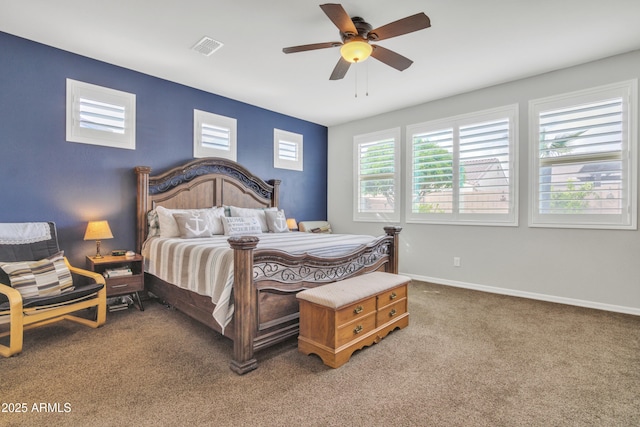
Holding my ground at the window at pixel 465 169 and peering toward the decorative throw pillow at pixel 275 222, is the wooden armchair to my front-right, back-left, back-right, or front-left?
front-left

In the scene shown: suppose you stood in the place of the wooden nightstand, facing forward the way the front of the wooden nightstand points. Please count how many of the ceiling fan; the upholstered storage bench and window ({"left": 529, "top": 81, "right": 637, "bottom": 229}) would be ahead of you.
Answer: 3

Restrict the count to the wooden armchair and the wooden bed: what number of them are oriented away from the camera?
0

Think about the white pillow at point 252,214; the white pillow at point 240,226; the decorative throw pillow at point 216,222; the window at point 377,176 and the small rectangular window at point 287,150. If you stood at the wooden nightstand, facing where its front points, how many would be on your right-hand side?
0

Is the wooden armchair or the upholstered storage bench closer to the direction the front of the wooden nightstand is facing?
the upholstered storage bench

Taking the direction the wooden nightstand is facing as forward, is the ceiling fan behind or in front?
in front

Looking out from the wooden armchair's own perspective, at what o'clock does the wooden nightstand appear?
The wooden nightstand is roughly at 10 o'clock from the wooden armchair.

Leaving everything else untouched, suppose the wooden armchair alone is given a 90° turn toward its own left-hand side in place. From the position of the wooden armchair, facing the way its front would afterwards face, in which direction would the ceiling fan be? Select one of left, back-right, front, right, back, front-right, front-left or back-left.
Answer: right

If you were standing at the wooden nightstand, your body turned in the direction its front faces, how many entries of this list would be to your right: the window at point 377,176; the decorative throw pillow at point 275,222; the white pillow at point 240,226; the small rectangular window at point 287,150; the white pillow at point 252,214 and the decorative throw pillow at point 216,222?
0

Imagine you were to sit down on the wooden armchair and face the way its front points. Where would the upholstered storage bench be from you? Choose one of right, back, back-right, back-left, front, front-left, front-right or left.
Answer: front

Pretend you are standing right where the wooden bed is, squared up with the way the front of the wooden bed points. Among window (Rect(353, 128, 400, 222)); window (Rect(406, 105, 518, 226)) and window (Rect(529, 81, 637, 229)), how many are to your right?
0

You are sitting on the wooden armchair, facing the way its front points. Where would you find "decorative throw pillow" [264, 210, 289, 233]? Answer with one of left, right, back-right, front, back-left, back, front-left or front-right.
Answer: front-left

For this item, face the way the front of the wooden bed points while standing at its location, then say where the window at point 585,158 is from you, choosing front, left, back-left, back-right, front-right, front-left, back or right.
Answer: front-left

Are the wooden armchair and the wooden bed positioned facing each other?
no

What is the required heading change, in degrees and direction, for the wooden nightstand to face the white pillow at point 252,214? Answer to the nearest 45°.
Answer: approximately 45° to its left

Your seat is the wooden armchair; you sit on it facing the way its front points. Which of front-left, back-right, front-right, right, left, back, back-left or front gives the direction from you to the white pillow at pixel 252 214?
front-left

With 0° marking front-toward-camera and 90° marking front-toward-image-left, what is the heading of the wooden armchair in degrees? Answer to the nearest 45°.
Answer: approximately 315°

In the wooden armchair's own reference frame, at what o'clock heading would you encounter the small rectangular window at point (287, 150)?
The small rectangular window is roughly at 10 o'clock from the wooden armchair.

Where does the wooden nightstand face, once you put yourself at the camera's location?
facing the viewer and to the right of the viewer

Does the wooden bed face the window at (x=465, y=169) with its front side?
no

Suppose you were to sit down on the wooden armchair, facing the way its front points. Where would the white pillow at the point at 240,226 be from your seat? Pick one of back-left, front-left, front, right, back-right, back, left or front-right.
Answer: front-left
